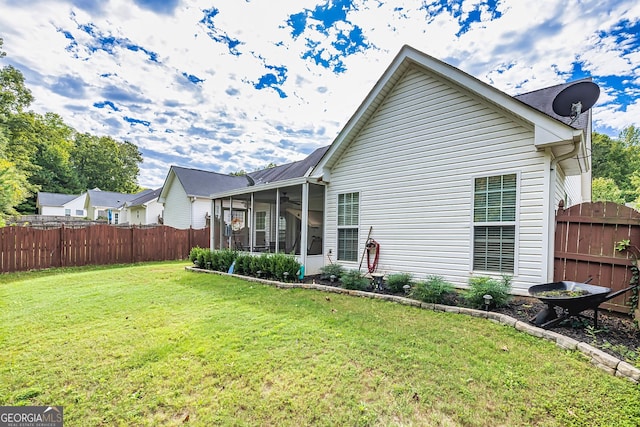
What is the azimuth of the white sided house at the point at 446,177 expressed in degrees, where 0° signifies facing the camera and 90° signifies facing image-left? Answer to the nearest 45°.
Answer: approximately 225°

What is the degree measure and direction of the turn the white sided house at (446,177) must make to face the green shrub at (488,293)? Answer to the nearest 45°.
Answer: approximately 135° to its right

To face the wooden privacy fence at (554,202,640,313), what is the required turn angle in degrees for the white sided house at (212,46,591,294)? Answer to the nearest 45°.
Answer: approximately 90° to its right

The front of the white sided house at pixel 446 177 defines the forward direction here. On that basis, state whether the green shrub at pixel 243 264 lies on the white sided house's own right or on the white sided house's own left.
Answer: on the white sided house's own left

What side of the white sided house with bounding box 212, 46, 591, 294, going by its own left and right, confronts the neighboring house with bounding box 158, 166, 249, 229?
left

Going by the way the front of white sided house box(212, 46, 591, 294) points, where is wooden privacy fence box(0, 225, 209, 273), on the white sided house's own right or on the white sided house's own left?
on the white sided house's own left
